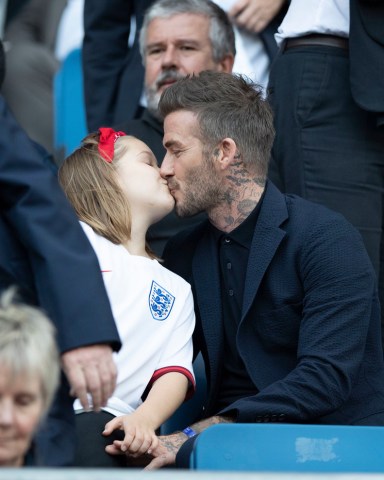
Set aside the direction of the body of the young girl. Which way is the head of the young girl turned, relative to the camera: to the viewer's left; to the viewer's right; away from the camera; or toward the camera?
to the viewer's right

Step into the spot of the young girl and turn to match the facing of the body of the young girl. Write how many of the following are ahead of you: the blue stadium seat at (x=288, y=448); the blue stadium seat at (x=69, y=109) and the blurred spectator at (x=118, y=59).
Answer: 1

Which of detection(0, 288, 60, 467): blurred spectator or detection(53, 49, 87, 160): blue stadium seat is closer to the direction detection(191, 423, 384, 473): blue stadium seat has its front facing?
the blurred spectator

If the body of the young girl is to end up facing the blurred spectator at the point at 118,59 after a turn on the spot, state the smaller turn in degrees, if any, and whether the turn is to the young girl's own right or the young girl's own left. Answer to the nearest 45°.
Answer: approximately 135° to the young girl's own left

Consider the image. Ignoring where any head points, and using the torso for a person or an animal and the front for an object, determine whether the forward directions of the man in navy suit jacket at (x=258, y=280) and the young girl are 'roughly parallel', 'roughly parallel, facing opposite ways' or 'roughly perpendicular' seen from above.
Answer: roughly perpendicular

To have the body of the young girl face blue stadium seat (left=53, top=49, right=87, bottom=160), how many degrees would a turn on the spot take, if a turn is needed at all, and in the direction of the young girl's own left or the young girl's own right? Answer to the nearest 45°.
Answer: approximately 135° to the young girl's own left

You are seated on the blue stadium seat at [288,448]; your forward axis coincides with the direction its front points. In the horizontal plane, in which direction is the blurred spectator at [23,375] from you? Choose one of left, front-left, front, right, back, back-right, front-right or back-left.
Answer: front-right

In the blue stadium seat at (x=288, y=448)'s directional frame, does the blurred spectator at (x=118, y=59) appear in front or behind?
behind

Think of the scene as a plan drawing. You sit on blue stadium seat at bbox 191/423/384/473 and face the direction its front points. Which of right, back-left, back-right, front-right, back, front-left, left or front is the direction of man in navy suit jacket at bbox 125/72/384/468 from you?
back

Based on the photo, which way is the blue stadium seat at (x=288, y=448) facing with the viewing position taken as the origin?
facing the viewer

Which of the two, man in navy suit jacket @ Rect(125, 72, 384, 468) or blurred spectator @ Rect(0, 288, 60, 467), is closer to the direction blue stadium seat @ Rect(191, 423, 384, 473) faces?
the blurred spectator

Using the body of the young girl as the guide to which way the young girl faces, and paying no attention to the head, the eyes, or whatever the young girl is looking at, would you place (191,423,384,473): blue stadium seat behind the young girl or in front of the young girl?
in front

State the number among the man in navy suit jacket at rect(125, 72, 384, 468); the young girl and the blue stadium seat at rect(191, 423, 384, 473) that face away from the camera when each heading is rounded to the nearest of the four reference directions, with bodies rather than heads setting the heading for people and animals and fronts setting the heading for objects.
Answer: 0

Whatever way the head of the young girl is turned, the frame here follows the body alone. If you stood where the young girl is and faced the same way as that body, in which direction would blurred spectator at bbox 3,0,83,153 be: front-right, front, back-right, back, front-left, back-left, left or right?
back-left
